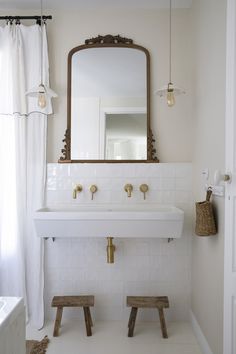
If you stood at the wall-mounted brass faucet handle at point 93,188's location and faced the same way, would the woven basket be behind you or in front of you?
in front

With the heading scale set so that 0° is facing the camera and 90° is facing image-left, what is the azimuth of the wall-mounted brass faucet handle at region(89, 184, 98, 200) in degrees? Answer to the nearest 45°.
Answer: approximately 0°

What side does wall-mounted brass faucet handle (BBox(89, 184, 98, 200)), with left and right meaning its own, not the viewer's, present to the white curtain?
right
